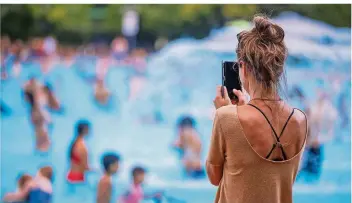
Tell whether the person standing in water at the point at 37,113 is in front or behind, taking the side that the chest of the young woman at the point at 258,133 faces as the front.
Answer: in front

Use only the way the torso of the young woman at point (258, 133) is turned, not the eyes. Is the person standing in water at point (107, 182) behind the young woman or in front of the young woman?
in front

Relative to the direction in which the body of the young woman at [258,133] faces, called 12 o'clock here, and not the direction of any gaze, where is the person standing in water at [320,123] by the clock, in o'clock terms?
The person standing in water is roughly at 2 o'clock from the young woman.

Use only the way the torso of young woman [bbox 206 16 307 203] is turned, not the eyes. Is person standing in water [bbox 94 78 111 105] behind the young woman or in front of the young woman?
in front
